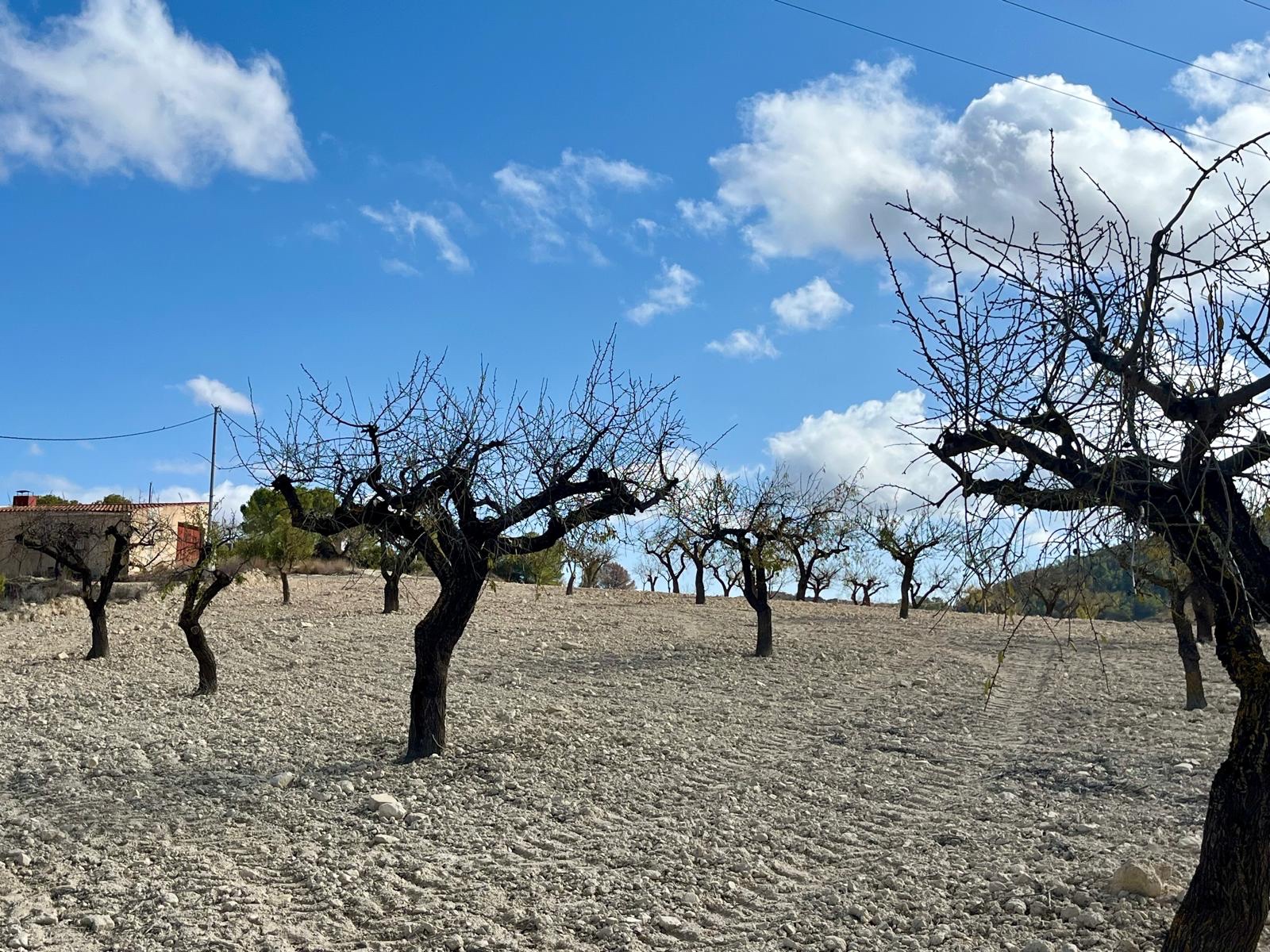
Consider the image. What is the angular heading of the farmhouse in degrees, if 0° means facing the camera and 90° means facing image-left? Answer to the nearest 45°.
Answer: approximately 315°
